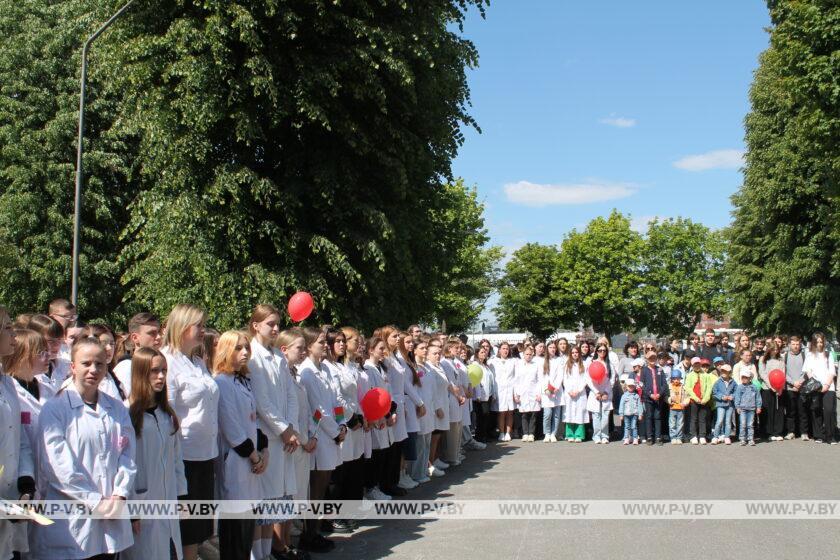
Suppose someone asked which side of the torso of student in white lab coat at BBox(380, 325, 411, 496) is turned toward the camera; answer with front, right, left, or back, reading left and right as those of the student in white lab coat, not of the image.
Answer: right

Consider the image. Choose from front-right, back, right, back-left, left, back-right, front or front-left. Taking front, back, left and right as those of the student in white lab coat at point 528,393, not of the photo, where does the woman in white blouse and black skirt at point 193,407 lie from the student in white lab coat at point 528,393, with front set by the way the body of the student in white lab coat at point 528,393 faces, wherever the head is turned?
front

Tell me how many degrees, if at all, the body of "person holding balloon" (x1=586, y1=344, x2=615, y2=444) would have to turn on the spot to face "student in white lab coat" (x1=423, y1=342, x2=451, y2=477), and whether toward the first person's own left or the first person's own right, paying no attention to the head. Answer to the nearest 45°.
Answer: approximately 45° to the first person's own right

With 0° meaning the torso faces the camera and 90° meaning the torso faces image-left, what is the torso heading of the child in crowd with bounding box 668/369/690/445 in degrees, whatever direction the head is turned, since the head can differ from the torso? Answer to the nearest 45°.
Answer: approximately 0°

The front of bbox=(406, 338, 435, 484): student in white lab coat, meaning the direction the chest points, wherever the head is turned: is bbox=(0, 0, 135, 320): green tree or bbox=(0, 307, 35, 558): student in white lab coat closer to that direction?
the student in white lab coat

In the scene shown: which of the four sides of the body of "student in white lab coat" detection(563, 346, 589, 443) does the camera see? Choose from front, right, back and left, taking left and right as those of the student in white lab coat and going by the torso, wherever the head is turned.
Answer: front

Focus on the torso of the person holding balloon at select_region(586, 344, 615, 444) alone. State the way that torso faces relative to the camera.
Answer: toward the camera

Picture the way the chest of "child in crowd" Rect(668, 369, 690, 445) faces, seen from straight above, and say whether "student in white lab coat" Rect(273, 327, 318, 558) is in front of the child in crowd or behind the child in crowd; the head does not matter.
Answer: in front

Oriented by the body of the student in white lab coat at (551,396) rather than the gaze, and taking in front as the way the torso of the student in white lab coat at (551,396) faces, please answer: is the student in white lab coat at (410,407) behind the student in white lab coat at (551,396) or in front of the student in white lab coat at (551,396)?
in front

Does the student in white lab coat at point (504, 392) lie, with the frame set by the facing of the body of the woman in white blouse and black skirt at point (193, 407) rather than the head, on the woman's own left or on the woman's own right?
on the woman's own left

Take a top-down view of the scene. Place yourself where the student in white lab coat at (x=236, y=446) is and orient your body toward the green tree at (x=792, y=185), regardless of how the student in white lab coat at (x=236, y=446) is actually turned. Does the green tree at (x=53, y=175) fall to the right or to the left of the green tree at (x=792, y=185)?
left
